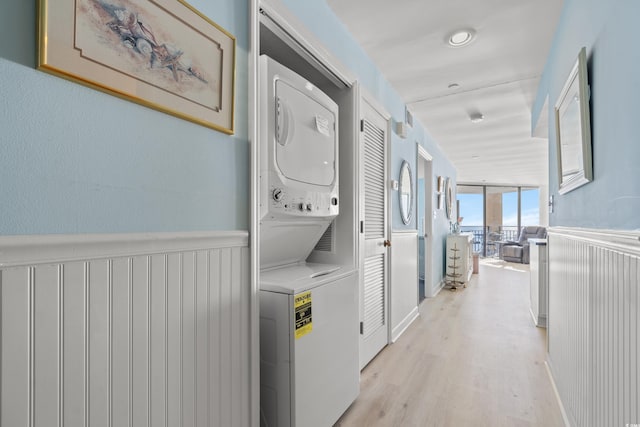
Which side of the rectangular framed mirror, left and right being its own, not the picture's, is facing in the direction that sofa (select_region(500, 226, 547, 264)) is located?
right

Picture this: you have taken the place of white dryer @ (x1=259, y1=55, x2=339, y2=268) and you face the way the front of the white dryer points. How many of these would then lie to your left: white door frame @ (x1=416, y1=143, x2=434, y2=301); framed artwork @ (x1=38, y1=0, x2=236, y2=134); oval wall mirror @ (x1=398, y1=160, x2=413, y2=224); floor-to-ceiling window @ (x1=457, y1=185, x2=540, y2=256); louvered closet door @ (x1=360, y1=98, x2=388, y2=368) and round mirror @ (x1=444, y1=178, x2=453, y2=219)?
5

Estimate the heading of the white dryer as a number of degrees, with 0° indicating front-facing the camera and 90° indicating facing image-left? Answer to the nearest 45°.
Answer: approximately 315°

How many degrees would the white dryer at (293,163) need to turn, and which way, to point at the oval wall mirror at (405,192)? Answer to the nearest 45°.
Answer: approximately 90° to its left

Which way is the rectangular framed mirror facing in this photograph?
to the viewer's left

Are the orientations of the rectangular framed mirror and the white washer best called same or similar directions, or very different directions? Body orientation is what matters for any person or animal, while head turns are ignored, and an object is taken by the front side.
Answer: very different directions

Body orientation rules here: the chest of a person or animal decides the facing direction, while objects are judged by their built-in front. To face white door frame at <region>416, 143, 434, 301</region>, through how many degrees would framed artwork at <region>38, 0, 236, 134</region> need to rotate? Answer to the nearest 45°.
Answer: approximately 90° to its left

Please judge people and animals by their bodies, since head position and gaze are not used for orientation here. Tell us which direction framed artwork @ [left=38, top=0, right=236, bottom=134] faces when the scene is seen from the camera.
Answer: facing the viewer and to the right of the viewer

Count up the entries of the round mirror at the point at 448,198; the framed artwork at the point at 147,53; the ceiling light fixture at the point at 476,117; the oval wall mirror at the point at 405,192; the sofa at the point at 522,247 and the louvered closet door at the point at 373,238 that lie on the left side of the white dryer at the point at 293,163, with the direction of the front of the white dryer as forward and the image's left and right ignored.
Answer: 5

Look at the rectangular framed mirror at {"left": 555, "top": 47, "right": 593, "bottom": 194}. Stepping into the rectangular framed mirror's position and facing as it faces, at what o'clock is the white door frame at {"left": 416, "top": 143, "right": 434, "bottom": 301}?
The white door frame is roughly at 2 o'clock from the rectangular framed mirror.

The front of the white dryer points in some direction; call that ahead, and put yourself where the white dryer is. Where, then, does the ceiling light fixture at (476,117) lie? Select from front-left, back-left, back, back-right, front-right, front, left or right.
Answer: left

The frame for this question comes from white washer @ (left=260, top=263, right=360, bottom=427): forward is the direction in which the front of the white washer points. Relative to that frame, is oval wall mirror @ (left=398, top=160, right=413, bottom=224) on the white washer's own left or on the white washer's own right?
on the white washer's own left

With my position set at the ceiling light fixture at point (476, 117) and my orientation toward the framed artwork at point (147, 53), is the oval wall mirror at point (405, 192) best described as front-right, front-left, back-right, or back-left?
front-right

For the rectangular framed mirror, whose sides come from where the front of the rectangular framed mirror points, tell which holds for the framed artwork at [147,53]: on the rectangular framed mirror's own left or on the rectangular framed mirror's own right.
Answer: on the rectangular framed mirror's own left

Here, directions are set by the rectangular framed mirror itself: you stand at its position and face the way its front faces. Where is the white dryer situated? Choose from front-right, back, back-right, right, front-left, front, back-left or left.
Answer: front-left

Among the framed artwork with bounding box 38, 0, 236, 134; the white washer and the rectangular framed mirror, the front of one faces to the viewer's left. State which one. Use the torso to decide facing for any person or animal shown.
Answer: the rectangular framed mirror

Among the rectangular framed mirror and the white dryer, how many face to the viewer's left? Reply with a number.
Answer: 1
